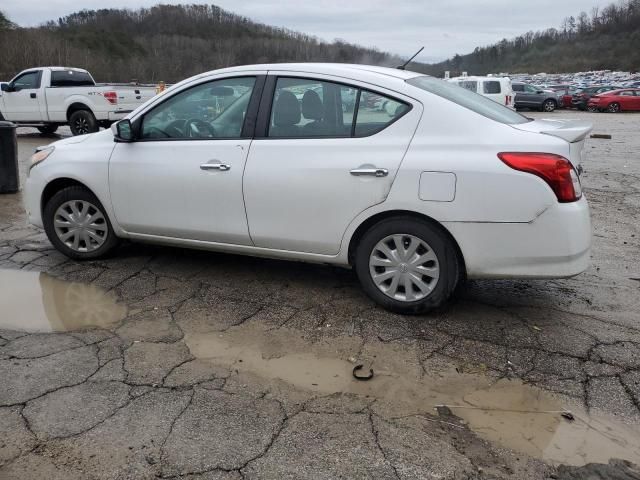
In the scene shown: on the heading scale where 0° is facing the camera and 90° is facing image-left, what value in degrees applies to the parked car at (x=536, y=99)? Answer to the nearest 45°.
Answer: approximately 270°

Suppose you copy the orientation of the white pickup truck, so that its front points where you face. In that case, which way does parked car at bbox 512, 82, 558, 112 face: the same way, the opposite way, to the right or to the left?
the opposite way

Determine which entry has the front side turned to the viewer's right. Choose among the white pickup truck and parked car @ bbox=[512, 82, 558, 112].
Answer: the parked car

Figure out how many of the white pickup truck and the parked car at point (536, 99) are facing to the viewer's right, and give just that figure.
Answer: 1

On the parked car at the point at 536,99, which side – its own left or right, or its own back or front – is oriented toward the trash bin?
right

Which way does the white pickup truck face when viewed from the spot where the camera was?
facing away from the viewer and to the left of the viewer

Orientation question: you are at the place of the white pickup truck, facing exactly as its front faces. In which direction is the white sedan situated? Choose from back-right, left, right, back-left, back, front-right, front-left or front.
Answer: back-left
